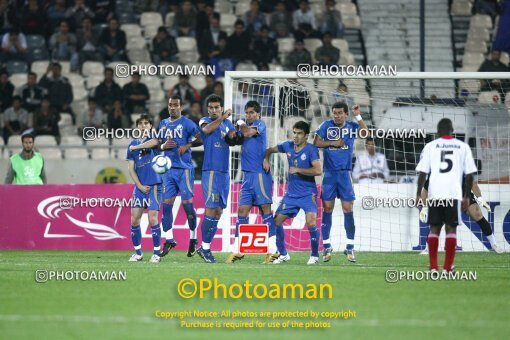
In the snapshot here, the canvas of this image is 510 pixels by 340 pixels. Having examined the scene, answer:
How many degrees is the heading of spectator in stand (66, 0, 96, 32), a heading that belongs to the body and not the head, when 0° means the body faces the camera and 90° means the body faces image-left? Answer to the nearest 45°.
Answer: approximately 0°

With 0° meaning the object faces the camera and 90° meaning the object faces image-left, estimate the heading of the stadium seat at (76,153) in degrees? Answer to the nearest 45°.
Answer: approximately 0°

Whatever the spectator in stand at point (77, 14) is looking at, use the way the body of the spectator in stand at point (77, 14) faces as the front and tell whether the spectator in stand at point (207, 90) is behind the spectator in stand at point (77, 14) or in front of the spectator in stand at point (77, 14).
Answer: in front

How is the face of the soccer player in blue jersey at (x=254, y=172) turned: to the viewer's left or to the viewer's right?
to the viewer's left

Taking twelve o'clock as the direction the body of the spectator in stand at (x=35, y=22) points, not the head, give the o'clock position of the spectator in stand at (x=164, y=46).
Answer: the spectator in stand at (x=164, y=46) is roughly at 10 o'clock from the spectator in stand at (x=35, y=22).
